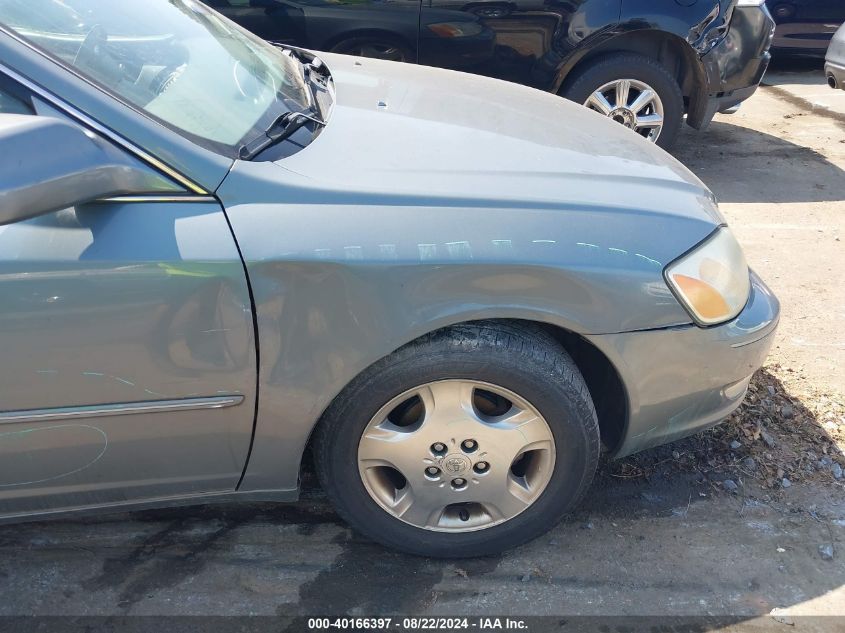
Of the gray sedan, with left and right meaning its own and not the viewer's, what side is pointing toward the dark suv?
left

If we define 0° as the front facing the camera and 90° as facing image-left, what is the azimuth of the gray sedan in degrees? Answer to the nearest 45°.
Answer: approximately 270°
